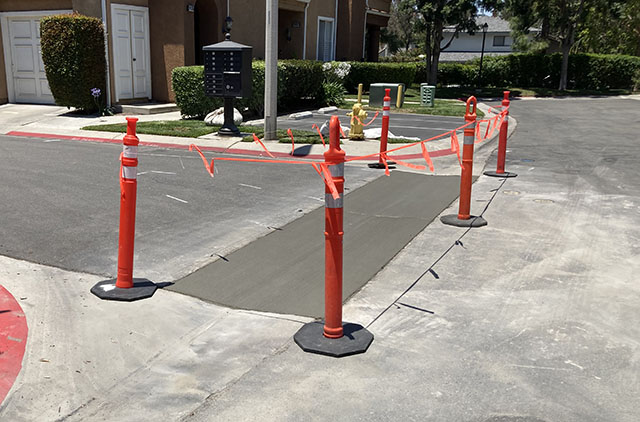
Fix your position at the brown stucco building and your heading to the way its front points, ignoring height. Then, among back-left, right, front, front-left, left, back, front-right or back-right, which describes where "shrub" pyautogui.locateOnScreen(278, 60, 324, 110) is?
left

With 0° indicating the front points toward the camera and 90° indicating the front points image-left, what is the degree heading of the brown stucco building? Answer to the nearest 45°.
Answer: approximately 0°

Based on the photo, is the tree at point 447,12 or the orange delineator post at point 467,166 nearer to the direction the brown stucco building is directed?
the orange delineator post

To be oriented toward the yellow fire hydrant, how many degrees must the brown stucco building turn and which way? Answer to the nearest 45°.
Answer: approximately 45° to its left

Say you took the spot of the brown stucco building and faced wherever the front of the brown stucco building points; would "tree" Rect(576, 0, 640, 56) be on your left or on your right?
on your left

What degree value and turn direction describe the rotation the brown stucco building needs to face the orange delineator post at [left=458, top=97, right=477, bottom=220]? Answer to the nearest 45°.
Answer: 0° — it already faces it

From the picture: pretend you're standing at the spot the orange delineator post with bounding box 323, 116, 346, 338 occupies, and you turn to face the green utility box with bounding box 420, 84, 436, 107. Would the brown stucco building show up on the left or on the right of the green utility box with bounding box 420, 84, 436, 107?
left

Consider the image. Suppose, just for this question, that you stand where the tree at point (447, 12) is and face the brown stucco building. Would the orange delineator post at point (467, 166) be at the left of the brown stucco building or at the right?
left

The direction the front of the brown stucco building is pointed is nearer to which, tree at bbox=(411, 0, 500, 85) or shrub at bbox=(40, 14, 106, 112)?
the shrub

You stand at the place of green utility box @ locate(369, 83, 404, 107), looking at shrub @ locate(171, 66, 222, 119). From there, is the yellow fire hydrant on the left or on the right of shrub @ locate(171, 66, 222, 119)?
left

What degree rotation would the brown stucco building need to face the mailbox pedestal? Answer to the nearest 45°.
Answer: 0° — it already faces it

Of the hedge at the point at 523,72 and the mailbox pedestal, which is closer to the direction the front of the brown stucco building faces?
the mailbox pedestal

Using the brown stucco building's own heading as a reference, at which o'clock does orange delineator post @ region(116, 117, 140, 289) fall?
The orange delineator post is roughly at 12 o'clock from the brown stucco building.

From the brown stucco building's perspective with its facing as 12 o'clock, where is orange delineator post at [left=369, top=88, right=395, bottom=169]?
The orange delineator post is roughly at 11 o'clock from the brown stucco building.

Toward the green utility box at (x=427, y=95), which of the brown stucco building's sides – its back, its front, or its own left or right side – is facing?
left
